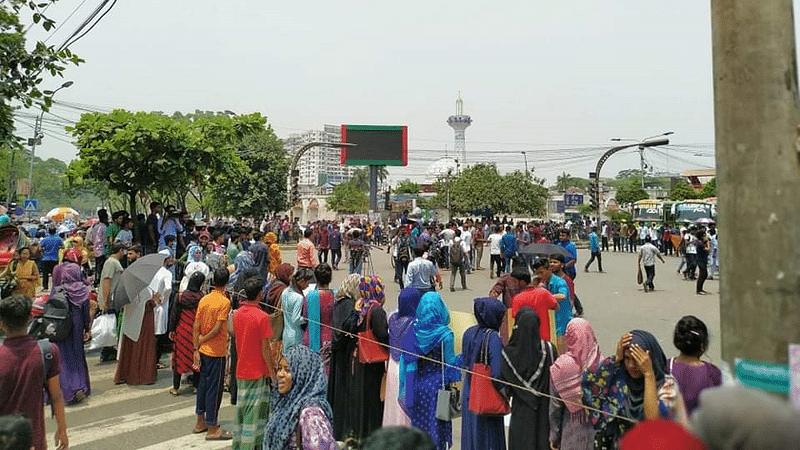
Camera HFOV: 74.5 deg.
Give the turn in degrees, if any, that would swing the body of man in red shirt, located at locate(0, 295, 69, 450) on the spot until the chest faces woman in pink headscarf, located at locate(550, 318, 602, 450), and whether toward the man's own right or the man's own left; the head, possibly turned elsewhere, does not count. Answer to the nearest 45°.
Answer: approximately 135° to the man's own right

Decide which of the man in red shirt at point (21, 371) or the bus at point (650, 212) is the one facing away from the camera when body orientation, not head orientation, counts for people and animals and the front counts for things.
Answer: the man in red shirt

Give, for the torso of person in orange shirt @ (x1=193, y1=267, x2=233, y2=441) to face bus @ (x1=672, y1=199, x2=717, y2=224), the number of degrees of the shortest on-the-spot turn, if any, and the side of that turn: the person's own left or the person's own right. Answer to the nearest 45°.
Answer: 0° — they already face it

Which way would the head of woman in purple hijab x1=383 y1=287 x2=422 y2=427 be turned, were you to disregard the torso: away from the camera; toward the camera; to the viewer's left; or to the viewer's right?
away from the camera

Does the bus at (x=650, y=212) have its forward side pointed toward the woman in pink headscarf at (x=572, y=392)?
yes
